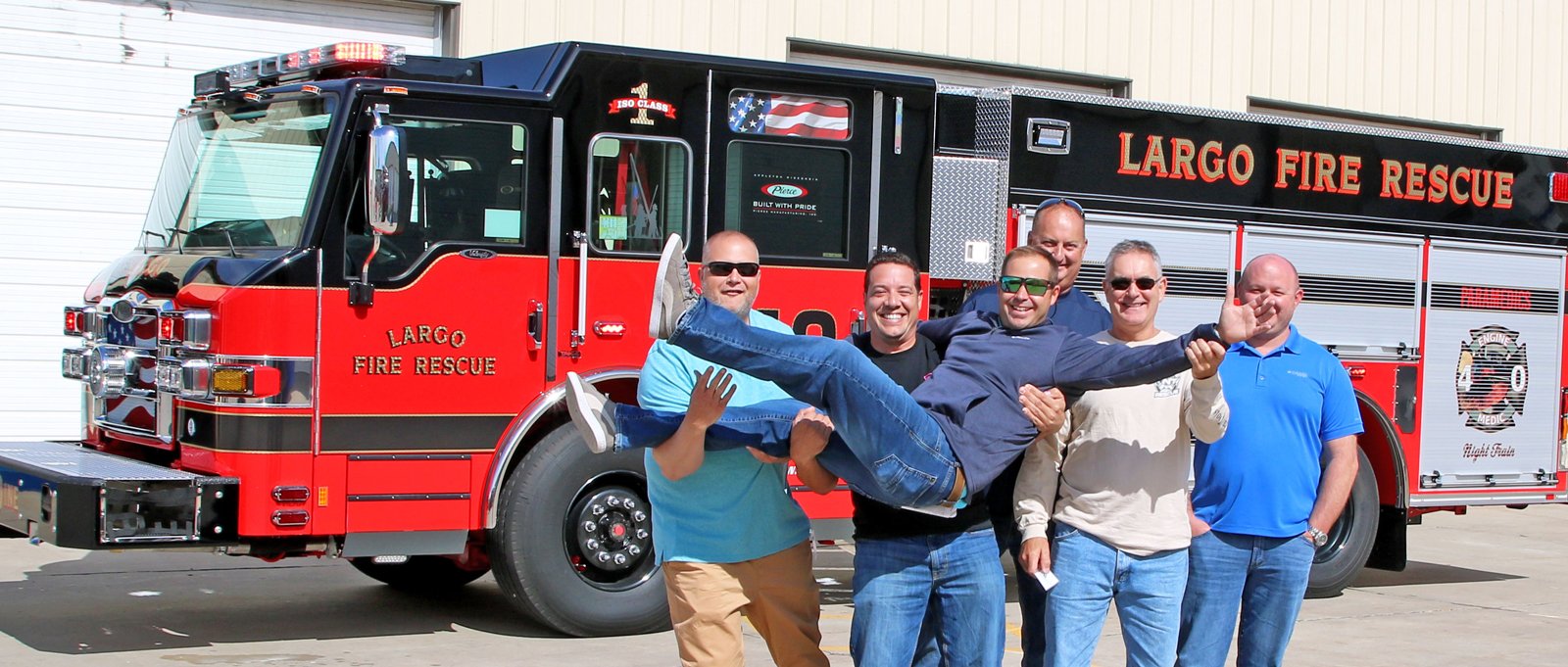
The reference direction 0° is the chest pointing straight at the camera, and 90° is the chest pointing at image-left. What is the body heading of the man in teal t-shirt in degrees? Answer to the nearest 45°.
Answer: approximately 0°

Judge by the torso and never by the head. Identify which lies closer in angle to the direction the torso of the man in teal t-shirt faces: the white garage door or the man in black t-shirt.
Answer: the man in black t-shirt

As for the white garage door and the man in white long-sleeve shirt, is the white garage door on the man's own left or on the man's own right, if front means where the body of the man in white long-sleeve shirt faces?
on the man's own right

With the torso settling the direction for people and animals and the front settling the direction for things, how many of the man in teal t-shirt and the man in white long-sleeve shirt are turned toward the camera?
2

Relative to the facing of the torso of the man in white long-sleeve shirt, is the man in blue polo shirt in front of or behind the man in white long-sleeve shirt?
behind
